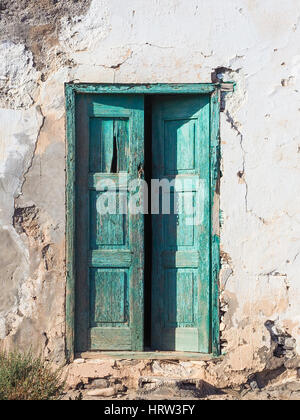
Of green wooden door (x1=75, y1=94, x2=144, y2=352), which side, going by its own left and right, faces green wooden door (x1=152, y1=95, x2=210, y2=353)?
left

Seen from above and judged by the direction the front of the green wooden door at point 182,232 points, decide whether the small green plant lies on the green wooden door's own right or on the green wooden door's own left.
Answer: on the green wooden door's own right

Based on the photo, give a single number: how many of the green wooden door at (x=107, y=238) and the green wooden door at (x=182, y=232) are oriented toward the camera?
2

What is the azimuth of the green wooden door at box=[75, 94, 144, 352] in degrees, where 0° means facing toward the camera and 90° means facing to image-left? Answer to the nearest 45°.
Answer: approximately 0°
